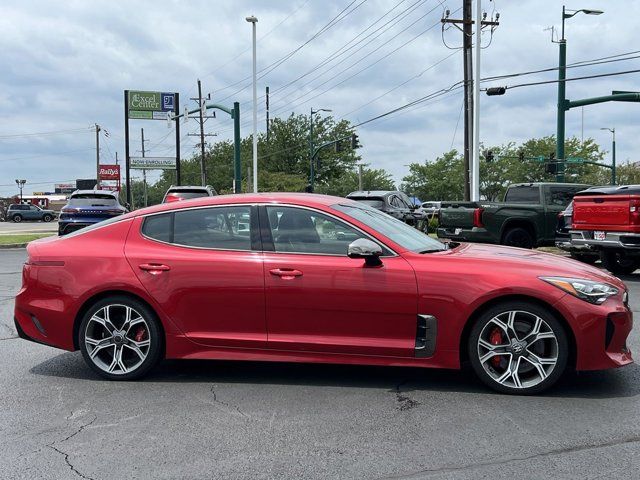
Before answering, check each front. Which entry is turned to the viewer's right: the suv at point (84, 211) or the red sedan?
the red sedan

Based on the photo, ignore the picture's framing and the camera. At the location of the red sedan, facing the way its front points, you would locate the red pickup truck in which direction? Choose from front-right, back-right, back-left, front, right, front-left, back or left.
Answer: front-left

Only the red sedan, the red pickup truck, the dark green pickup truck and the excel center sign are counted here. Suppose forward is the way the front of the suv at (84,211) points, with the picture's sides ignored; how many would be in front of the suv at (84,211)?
1

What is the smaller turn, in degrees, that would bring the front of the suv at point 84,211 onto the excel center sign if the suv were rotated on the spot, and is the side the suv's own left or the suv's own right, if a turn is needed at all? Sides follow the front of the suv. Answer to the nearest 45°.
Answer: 0° — it already faces it

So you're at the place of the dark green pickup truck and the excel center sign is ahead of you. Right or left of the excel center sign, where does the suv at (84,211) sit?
left

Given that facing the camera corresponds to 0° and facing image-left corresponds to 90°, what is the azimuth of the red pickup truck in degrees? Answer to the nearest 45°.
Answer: approximately 225°

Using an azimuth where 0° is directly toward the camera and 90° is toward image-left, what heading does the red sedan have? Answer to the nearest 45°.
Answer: approximately 270°

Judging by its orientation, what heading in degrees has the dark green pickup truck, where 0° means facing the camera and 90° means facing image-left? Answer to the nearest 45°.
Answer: approximately 225°

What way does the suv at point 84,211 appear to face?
away from the camera

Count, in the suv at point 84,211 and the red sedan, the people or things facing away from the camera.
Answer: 1

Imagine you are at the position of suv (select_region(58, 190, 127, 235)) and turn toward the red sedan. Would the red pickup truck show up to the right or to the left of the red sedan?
left

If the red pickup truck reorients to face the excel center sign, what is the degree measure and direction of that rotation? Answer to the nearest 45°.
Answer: approximately 90° to its left
